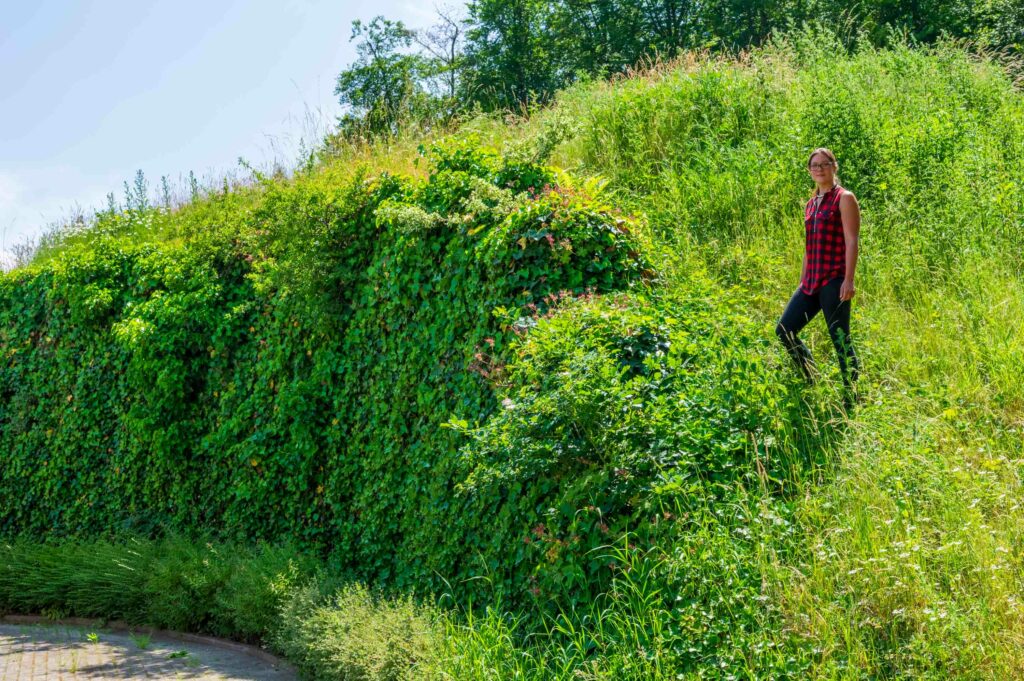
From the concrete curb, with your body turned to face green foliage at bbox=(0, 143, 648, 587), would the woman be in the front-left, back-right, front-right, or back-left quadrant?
front-right

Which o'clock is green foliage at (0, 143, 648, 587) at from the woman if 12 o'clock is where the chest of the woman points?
The green foliage is roughly at 2 o'clock from the woman.

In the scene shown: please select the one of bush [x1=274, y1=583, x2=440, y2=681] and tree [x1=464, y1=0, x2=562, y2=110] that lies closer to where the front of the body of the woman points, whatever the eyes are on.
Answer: the bush

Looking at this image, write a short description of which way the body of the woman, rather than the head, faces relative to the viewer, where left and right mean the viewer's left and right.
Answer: facing the viewer and to the left of the viewer

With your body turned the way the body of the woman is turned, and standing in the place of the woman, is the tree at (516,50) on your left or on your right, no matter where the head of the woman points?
on your right

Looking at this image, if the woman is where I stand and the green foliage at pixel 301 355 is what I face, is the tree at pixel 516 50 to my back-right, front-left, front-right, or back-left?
front-right

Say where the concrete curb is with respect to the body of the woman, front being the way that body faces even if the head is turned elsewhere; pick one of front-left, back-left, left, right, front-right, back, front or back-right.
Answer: front-right

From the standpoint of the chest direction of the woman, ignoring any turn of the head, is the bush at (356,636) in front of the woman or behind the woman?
in front

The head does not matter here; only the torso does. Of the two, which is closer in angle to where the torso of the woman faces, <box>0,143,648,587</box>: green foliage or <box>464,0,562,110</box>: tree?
the green foliage

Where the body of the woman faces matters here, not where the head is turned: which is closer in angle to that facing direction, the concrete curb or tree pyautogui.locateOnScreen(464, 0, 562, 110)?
the concrete curb
